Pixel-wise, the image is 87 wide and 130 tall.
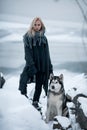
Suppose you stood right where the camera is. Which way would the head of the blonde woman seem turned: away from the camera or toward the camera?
toward the camera

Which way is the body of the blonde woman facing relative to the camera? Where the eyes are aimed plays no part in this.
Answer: toward the camera
